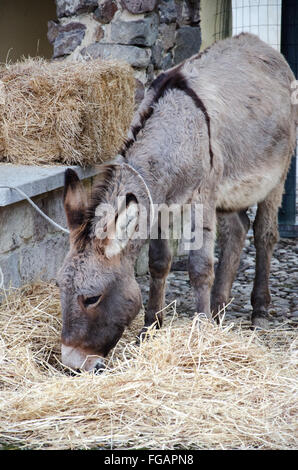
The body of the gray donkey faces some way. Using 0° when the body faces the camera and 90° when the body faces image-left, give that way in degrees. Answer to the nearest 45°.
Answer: approximately 45°

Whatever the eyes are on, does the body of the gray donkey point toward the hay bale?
no
